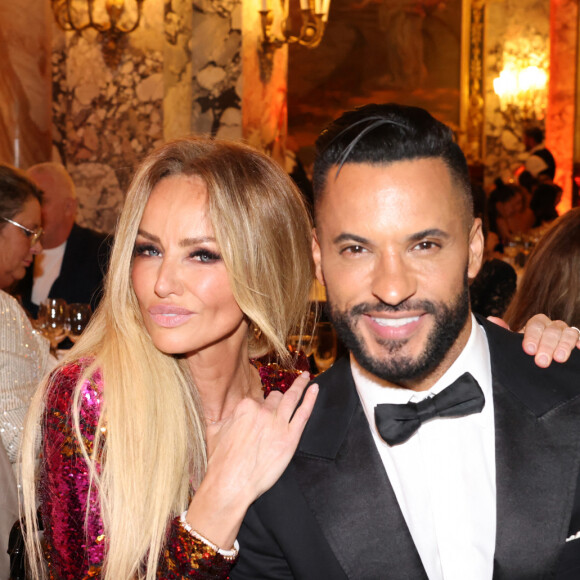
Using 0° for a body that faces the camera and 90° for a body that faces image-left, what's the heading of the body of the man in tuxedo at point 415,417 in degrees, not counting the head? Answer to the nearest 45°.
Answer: approximately 0°

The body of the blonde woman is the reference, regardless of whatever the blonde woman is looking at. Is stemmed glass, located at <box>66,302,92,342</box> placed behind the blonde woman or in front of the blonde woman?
behind

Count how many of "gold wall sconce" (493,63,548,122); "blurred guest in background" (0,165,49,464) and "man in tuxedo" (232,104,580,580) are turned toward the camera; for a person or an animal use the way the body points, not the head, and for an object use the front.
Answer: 2

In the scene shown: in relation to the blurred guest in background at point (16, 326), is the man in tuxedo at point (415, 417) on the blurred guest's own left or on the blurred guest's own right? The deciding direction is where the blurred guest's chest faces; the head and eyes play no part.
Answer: on the blurred guest's own right

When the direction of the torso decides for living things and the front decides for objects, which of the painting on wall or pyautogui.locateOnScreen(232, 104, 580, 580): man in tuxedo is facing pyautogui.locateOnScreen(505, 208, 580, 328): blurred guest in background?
the painting on wall

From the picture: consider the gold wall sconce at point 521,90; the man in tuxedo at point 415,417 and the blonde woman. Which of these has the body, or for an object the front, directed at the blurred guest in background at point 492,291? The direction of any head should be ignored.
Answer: the gold wall sconce

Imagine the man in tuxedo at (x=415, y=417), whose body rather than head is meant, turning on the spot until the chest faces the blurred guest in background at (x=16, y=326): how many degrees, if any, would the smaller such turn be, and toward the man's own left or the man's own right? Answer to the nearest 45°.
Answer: approximately 135° to the man's own right

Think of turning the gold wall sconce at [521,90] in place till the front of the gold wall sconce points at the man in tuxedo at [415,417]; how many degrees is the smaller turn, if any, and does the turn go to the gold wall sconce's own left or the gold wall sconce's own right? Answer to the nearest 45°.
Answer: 0° — it already faces them

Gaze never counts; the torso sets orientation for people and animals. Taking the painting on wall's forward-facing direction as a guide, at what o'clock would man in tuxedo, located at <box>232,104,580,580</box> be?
The man in tuxedo is roughly at 12 o'clock from the painting on wall.
